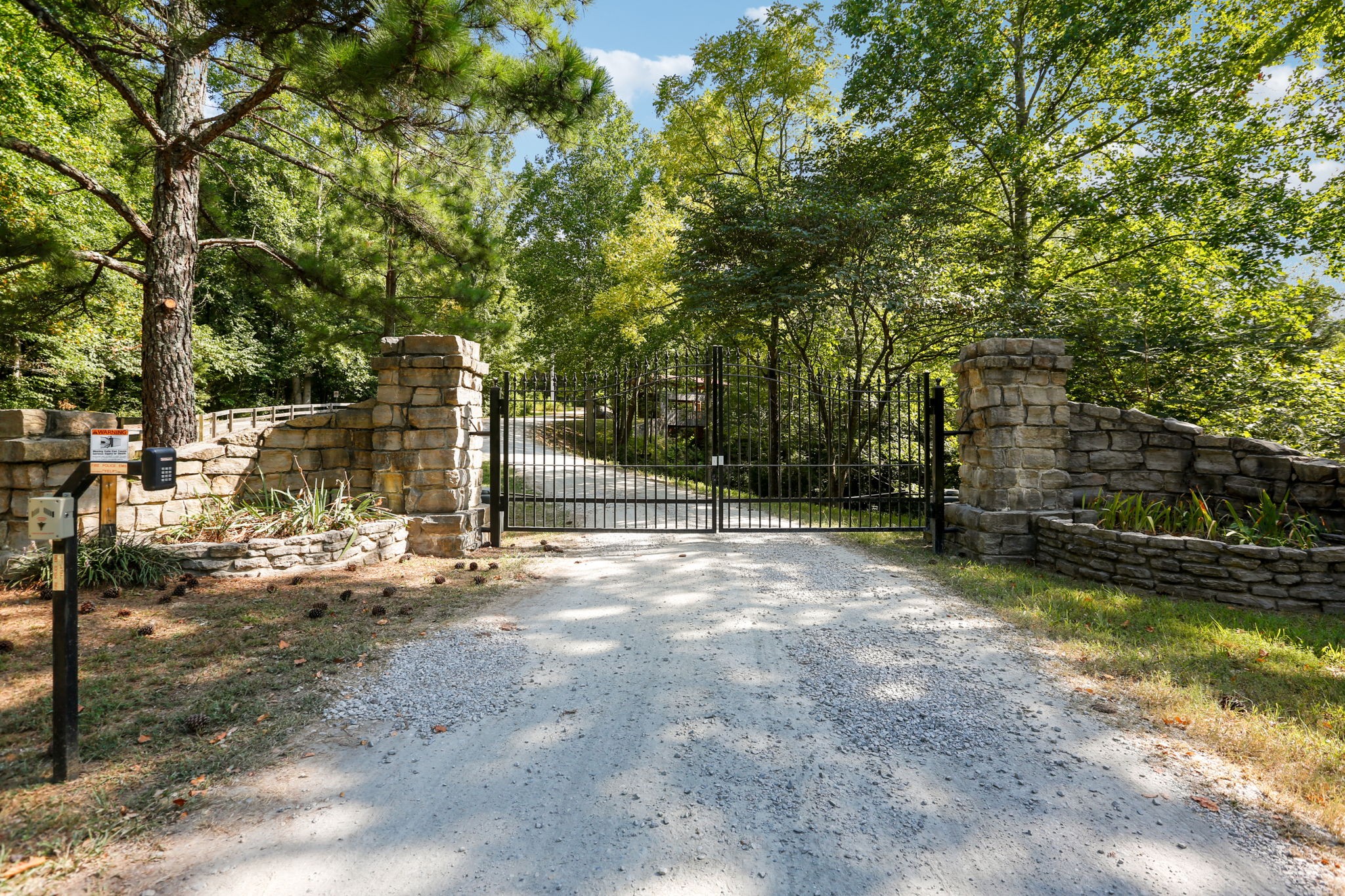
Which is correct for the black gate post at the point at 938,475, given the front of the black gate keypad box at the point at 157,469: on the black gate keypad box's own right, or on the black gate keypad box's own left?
on the black gate keypad box's own left

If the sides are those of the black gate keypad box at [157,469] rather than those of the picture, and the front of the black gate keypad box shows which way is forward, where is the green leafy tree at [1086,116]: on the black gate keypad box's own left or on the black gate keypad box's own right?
on the black gate keypad box's own left

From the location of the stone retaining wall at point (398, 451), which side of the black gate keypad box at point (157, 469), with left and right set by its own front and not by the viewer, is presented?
left

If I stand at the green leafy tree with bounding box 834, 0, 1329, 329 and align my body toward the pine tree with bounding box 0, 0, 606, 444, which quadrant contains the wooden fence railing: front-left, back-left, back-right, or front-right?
front-right

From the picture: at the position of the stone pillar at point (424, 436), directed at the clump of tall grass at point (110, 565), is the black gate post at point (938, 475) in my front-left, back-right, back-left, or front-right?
back-left

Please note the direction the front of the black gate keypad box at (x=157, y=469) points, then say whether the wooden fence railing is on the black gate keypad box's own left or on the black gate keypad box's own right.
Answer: on the black gate keypad box's own left

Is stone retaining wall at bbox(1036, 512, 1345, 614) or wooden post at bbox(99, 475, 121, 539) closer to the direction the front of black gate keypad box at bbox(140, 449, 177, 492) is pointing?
the stone retaining wall

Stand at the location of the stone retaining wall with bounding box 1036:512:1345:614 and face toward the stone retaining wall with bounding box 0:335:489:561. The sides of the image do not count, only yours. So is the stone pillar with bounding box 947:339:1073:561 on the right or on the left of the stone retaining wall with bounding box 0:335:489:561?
right

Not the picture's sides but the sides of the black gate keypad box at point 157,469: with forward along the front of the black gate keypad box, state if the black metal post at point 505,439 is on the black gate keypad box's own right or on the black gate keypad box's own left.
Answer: on the black gate keypad box's own left

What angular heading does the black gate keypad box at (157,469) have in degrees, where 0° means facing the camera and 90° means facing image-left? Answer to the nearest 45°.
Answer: approximately 315°

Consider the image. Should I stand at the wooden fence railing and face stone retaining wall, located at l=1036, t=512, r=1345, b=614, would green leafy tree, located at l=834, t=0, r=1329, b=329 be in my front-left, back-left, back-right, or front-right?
front-left

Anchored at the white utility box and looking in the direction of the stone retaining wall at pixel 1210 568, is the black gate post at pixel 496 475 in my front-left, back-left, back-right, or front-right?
front-left

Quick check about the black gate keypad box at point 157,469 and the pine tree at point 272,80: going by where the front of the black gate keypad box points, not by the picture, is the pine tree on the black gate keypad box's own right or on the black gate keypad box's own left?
on the black gate keypad box's own left
